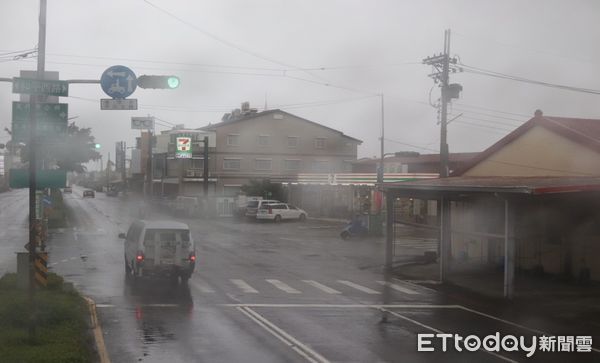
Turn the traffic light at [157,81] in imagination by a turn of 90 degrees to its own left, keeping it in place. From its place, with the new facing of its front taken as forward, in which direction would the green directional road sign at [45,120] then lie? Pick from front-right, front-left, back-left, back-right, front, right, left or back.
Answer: back-left

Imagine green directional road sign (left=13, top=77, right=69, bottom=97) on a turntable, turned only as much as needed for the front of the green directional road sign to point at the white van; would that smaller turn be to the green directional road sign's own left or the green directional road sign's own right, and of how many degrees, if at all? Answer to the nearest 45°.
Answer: approximately 135° to the green directional road sign's own left

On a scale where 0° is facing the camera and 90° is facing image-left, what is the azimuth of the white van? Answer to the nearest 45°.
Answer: approximately 180°

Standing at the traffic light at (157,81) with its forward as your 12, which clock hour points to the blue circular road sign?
The blue circular road sign is roughly at 4 o'clock from the traffic light.

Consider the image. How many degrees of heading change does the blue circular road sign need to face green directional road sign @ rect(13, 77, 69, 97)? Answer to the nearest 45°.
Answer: approximately 45° to its right

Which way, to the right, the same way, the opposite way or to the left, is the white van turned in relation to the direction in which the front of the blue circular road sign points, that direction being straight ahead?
the opposite way

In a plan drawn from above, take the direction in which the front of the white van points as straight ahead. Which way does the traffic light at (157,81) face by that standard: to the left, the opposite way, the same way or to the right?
the opposite way

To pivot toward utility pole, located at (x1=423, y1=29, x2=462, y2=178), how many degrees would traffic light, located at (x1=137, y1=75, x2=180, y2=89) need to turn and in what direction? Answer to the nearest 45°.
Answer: approximately 135° to its left

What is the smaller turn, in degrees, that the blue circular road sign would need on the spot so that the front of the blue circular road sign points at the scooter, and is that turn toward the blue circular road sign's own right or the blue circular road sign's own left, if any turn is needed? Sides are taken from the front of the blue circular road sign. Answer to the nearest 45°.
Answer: approximately 135° to the blue circular road sign's own left

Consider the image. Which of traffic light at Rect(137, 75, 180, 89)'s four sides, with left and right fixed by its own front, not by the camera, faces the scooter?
back

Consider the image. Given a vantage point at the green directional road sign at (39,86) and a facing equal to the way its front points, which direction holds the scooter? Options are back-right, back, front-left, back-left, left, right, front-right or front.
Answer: back-left

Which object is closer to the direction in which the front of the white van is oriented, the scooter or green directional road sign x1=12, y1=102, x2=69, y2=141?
the scooter

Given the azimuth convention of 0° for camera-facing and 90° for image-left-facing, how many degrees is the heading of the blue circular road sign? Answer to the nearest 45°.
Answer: approximately 0°

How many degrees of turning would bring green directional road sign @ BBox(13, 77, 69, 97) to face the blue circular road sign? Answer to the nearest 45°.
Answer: approximately 135° to its left

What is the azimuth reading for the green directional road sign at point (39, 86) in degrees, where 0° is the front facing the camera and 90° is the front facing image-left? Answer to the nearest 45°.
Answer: approximately 0°

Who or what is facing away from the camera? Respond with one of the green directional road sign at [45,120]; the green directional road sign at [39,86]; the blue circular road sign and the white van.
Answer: the white van
